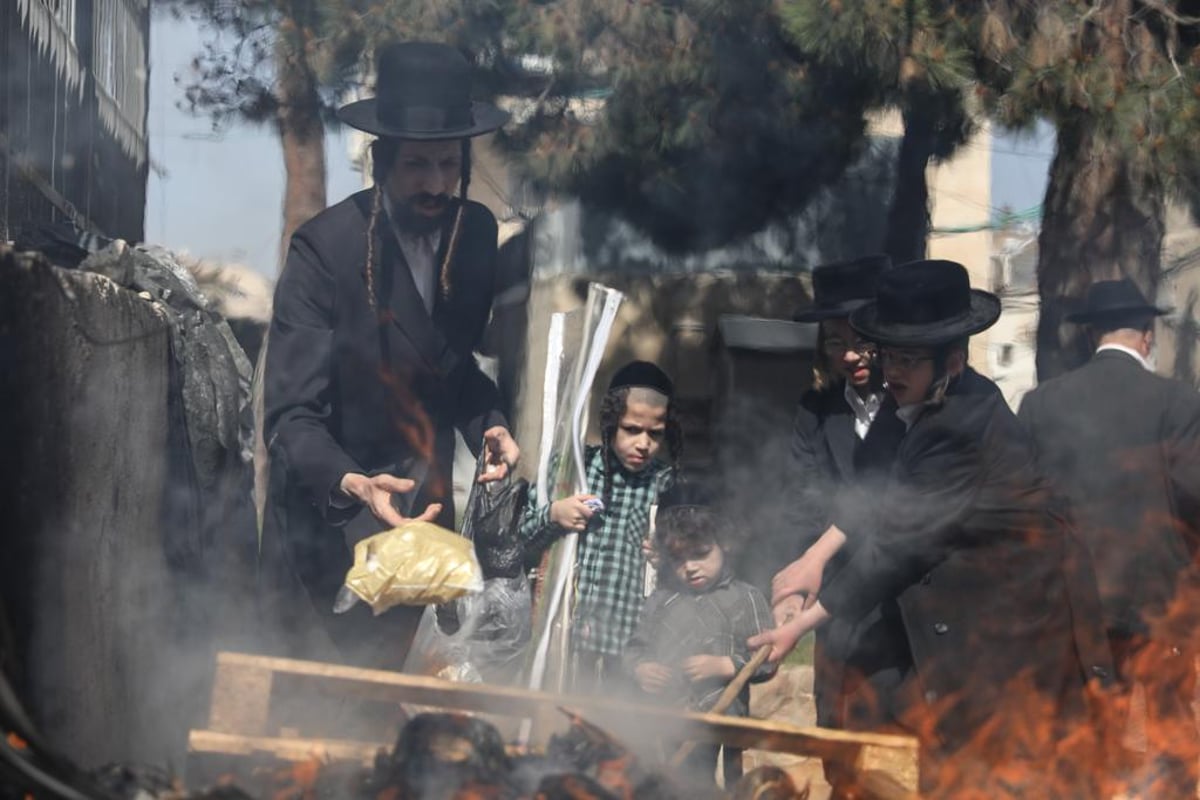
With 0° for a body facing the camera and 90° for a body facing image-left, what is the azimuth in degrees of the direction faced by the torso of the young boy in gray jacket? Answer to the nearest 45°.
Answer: approximately 0°

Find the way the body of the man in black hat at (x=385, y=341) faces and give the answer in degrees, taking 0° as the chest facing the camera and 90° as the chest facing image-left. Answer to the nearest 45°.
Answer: approximately 315°

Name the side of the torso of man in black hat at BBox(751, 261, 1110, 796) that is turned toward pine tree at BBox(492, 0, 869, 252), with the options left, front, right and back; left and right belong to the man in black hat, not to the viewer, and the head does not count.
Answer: right

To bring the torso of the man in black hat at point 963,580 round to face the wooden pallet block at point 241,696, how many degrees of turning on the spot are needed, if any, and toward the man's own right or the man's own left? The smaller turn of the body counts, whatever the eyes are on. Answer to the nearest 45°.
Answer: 0° — they already face it

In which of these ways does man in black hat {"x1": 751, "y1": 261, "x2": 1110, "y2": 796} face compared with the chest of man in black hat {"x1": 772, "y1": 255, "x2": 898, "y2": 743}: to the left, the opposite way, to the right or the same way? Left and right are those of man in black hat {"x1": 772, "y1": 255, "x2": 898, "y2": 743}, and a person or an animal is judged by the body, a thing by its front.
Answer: to the right

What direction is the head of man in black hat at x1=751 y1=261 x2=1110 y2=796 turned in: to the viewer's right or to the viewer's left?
to the viewer's left

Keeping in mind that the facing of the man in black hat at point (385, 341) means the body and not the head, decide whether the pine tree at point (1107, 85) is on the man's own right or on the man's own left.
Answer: on the man's own left

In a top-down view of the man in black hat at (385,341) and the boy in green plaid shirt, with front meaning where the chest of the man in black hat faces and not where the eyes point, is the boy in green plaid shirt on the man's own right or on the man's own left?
on the man's own left
